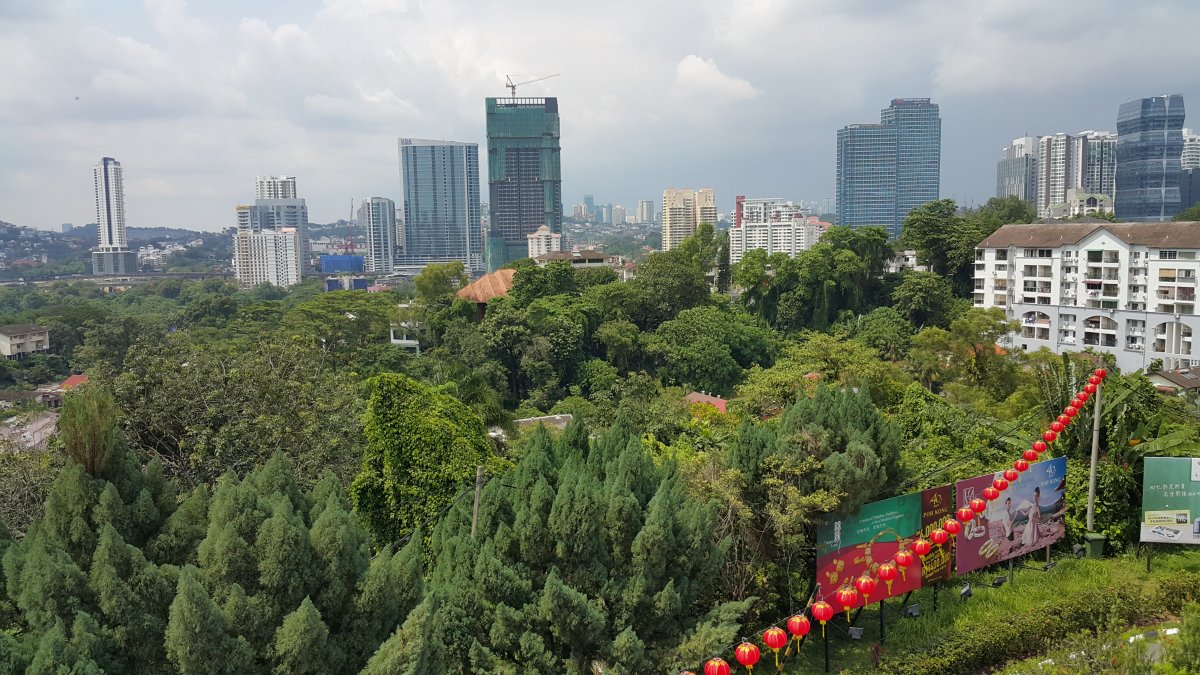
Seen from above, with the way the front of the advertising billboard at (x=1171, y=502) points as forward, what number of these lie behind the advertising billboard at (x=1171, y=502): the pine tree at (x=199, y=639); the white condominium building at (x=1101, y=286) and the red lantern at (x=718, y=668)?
1

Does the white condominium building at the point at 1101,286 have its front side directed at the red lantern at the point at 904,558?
yes

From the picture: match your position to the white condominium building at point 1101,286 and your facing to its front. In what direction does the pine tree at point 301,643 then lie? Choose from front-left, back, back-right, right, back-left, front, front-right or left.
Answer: front

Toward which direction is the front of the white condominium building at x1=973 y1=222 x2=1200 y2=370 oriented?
toward the camera

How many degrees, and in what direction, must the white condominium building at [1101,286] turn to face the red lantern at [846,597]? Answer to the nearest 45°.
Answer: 0° — it already faces it

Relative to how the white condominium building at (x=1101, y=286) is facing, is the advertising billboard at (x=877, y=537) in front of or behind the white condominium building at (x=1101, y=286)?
in front

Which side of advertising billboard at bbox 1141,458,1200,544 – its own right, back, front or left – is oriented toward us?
front

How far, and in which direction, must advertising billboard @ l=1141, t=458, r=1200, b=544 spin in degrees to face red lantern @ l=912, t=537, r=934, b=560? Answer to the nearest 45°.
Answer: approximately 45° to its right

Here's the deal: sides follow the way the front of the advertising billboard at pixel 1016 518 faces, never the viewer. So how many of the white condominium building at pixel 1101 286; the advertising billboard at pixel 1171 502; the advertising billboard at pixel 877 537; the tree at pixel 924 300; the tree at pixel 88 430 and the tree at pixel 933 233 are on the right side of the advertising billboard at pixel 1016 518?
2

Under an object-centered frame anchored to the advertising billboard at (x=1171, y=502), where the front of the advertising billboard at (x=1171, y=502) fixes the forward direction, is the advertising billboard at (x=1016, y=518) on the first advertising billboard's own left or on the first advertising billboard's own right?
on the first advertising billboard's own right

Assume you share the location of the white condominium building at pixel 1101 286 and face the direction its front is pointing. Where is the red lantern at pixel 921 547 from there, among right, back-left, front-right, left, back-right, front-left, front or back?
front

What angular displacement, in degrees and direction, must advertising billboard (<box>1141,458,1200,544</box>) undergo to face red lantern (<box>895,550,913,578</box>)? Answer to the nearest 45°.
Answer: approximately 45° to its right

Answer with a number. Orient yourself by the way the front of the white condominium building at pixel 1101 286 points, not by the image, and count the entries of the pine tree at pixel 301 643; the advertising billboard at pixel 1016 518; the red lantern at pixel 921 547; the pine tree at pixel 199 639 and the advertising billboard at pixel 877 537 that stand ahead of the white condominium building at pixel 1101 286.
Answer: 5

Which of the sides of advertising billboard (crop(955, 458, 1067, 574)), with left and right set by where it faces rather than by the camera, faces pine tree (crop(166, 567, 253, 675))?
right

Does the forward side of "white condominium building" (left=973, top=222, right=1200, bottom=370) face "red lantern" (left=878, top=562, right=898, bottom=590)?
yes

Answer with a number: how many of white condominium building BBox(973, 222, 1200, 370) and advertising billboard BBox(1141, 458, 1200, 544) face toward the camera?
2
